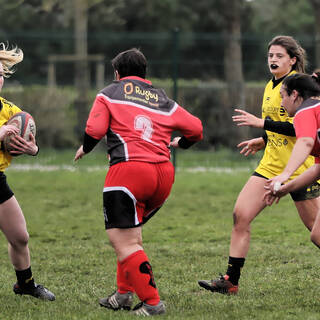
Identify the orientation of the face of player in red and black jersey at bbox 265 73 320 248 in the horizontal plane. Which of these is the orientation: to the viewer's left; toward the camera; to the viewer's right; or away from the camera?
to the viewer's left

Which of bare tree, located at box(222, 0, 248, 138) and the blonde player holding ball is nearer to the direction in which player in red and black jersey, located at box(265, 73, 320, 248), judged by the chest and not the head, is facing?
the blonde player holding ball

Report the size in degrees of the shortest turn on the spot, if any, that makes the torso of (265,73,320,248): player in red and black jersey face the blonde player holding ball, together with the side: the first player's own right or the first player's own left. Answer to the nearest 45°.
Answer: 0° — they already face them

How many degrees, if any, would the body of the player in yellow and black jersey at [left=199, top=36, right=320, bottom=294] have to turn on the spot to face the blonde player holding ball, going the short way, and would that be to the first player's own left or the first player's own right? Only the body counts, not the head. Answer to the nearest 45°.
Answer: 0° — they already face them

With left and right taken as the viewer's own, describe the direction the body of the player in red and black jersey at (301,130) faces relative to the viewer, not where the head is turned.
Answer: facing to the left of the viewer

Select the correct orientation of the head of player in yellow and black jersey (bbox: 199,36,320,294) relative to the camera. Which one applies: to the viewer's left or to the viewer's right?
to the viewer's left

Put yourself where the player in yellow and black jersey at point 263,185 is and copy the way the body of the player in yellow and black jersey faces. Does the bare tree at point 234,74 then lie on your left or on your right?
on your right

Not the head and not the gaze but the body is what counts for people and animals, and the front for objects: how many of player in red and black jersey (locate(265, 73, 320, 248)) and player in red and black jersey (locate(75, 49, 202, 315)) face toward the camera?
0

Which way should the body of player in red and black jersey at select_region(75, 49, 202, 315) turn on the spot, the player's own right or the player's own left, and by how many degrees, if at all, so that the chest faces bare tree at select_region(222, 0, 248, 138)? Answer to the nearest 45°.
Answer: approximately 45° to the player's own right

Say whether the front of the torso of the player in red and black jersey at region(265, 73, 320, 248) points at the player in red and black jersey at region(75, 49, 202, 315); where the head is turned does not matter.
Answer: yes

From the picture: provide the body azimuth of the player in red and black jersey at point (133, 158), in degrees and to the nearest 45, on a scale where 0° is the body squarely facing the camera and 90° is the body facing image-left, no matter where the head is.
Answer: approximately 135°

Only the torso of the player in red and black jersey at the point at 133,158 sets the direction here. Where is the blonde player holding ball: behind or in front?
in front
